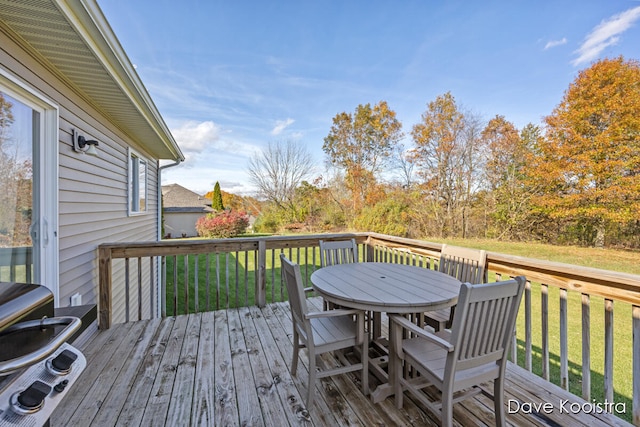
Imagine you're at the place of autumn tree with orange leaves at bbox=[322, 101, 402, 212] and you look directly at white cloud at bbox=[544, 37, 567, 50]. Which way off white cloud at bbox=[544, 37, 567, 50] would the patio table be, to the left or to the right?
right

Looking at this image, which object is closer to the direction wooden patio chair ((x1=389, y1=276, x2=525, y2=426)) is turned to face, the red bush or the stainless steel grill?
the red bush

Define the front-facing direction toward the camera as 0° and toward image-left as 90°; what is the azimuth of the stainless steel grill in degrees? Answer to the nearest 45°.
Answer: approximately 315°

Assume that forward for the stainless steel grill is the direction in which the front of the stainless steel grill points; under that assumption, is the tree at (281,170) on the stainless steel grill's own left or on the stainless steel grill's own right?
on the stainless steel grill's own left

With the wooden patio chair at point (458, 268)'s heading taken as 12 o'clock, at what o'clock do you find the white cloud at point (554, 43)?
The white cloud is roughly at 5 o'clock from the wooden patio chair.

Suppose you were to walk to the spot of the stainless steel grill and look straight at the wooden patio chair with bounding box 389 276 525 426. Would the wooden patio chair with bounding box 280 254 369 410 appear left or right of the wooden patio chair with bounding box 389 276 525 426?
left

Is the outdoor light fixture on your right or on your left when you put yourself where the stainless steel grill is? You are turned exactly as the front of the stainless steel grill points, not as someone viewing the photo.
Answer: on your left

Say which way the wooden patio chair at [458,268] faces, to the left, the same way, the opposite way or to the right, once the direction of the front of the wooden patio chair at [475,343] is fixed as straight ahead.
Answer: to the left

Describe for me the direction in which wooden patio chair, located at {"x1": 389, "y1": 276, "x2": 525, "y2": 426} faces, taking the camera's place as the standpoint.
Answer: facing away from the viewer and to the left of the viewer

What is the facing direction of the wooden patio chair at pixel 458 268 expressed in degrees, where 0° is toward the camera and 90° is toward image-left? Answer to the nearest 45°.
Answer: approximately 45°

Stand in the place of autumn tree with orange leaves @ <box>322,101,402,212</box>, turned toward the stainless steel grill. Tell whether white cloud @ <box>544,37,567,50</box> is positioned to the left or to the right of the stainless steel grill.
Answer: left

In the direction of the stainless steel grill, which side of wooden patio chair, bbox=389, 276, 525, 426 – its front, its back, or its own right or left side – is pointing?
left
